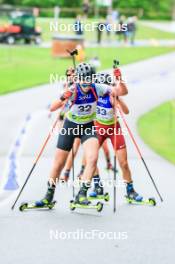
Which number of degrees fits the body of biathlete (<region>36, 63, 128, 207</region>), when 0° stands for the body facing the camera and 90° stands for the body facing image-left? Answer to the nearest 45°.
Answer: approximately 0°

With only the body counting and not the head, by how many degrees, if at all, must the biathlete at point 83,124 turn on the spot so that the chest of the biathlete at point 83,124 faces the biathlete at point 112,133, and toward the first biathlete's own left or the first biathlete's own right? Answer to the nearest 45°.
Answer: approximately 135° to the first biathlete's own left
